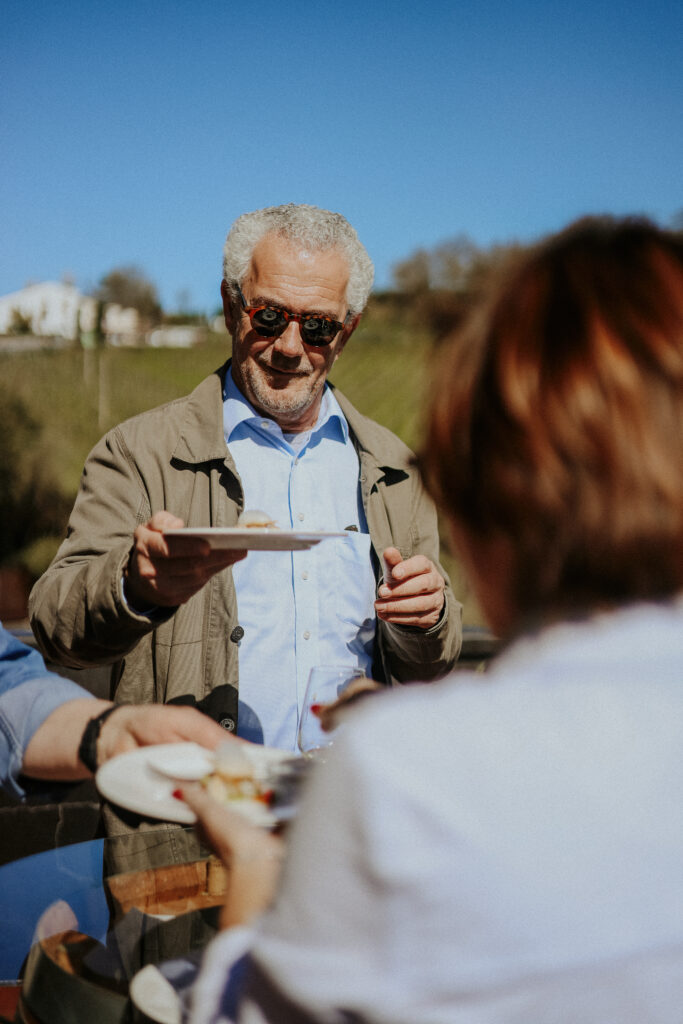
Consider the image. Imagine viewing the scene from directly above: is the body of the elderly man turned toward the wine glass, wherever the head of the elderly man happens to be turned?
yes

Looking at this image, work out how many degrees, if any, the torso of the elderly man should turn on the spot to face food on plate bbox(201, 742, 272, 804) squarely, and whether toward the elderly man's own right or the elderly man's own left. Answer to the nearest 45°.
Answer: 0° — they already face it

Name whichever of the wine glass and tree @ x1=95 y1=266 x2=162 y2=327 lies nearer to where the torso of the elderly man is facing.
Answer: the wine glass

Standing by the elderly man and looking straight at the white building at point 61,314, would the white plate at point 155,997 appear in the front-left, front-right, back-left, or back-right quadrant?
back-left

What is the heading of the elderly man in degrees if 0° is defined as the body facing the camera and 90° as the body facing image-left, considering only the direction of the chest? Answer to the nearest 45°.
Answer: approximately 0°

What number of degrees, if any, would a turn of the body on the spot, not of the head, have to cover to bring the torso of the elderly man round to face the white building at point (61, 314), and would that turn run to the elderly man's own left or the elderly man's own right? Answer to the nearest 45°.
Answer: approximately 180°

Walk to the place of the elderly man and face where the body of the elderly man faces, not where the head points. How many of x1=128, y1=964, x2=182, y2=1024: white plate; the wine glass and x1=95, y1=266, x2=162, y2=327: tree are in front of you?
2
